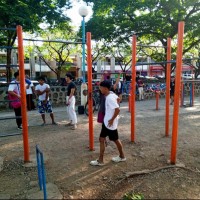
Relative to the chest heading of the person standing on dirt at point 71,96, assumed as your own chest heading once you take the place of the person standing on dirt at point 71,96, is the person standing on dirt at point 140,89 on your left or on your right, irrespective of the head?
on your right

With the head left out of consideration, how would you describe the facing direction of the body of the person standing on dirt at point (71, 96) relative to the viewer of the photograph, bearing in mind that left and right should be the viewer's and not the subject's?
facing to the left of the viewer

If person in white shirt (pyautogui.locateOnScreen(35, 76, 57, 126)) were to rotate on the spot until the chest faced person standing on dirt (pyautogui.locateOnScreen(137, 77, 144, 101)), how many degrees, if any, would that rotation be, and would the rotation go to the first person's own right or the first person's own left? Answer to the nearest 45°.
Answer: approximately 135° to the first person's own left

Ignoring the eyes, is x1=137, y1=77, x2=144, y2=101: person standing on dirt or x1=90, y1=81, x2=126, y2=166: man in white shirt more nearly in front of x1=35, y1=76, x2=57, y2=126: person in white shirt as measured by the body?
the man in white shirt

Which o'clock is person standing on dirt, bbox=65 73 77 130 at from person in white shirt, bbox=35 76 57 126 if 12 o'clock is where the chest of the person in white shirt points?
The person standing on dirt is roughly at 10 o'clock from the person in white shirt.

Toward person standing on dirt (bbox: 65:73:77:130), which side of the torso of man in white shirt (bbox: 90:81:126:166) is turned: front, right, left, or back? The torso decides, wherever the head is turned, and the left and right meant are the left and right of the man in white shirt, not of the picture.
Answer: right
